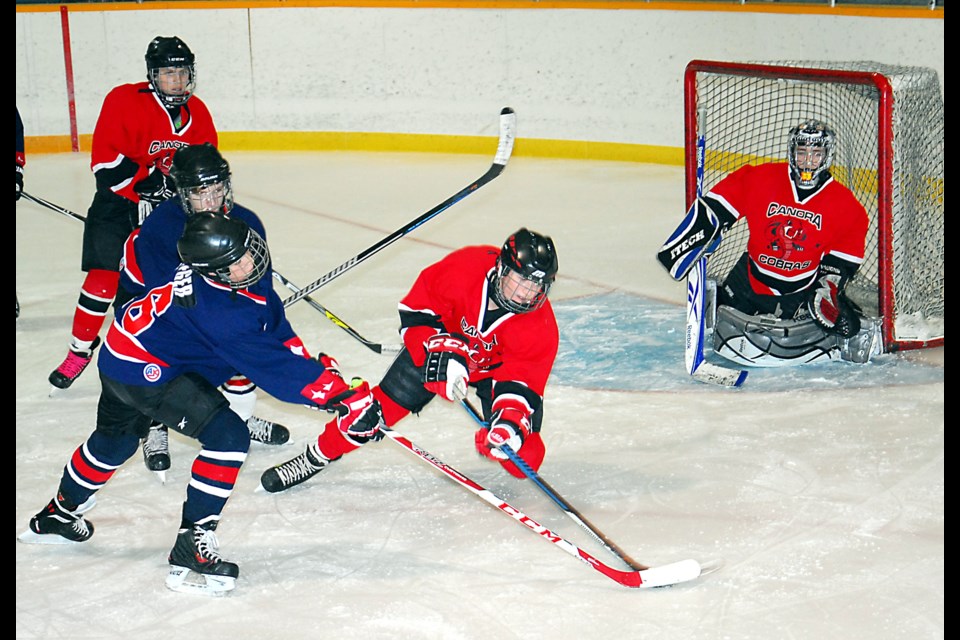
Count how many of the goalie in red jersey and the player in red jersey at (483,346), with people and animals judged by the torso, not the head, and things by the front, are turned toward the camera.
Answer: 2

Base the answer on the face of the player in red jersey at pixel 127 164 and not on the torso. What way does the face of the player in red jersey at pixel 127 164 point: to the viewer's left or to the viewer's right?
to the viewer's right

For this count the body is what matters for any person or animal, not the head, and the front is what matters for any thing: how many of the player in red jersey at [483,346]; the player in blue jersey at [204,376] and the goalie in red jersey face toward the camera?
2

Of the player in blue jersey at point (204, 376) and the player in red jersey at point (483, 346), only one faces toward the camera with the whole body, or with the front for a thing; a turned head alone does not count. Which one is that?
the player in red jersey

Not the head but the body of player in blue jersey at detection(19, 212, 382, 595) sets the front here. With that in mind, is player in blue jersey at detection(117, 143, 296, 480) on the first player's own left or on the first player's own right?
on the first player's own left

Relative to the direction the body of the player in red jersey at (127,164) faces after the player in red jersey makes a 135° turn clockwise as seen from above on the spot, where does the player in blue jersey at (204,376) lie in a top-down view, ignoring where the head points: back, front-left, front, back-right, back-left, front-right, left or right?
left

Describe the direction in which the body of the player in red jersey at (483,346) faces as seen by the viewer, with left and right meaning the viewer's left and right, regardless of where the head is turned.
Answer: facing the viewer

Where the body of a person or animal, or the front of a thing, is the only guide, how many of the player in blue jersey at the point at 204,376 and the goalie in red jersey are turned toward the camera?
1

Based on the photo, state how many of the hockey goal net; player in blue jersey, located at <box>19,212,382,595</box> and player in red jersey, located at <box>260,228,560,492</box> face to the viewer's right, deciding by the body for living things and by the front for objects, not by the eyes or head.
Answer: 1

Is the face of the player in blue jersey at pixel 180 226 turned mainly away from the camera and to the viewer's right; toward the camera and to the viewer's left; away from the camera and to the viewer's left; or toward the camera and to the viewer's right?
toward the camera and to the viewer's right

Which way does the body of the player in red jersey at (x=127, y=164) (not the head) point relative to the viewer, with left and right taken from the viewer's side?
facing the viewer and to the right of the viewer

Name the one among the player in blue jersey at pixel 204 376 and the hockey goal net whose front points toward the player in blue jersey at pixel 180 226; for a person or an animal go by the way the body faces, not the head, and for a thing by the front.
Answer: the hockey goal net

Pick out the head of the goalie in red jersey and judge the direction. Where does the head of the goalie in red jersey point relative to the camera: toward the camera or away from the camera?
toward the camera

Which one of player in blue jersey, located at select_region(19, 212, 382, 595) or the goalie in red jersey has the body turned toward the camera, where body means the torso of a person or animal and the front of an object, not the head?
the goalie in red jersey
